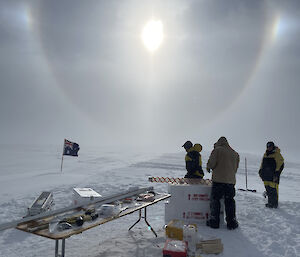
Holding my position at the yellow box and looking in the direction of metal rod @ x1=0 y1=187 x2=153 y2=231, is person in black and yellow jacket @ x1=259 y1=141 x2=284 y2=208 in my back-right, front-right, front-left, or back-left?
back-right

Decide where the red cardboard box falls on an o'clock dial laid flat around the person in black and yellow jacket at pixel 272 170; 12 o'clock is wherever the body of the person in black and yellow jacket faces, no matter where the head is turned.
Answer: The red cardboard box is roughly at 11 o'clock from the person in black and yellow jacket.

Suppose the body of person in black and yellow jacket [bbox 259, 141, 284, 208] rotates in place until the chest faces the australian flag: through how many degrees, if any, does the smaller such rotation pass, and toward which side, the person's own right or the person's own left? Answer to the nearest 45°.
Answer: approximately 45° to the person's own right

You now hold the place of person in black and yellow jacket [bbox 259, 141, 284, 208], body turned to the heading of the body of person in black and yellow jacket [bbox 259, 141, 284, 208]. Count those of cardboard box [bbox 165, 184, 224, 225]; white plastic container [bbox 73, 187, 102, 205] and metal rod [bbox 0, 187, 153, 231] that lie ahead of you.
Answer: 3

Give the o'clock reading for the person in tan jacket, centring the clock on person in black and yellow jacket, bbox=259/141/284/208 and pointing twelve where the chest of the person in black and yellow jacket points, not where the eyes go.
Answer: The person in tan jacket is roughly at 11 o'clock from the person in black and yellow jacket.
